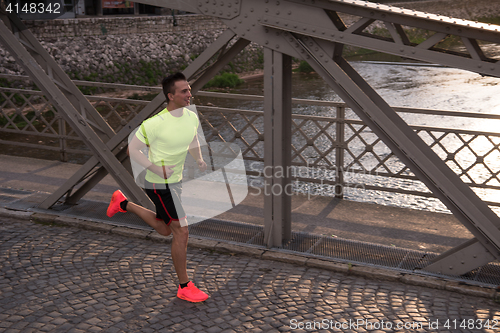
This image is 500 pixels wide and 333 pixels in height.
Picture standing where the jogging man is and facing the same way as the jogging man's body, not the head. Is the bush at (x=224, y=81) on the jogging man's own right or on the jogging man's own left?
on the jogging man's own left

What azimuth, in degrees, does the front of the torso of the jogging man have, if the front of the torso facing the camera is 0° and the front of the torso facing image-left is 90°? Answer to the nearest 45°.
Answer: approximately 315°

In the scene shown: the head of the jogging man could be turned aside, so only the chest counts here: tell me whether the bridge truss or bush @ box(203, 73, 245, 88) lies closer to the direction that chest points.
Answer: the bridge truss
